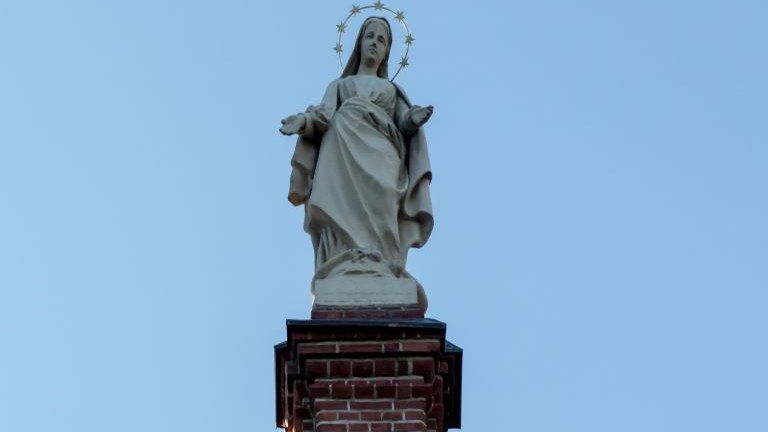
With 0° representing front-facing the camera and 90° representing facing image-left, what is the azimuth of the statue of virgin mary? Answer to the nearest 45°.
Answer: approximately 0°
